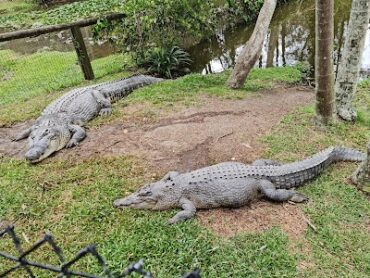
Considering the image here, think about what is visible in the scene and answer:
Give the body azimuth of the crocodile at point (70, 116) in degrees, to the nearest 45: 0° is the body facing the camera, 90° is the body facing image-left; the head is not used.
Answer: approximately 45°

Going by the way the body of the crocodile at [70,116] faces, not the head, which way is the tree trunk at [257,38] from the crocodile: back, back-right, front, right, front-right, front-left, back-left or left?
back-left

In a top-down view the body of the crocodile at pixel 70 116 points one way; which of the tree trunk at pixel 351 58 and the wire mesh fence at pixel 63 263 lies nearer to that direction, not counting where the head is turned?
the wire mesh fence

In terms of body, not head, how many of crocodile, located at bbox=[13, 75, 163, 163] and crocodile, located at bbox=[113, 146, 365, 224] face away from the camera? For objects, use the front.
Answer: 0

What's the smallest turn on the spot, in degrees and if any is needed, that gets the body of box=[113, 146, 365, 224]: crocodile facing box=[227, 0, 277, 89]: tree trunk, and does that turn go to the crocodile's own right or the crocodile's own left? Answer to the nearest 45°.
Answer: approximately 90° to the crocodile's own right

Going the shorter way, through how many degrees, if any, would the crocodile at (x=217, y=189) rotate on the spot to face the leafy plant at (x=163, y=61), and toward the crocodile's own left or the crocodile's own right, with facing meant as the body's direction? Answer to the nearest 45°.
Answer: approximately 90° to the crocodile's own right

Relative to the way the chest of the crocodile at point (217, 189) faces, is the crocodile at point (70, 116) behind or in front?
in front

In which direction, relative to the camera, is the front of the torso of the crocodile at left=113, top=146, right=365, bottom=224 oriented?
to the viewer's left
